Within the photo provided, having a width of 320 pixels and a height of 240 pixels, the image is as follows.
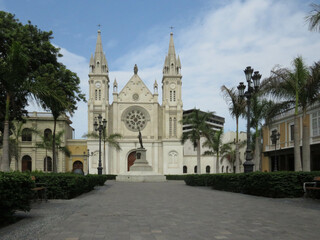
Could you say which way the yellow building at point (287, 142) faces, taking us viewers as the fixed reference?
facing the viewer and to the left of the viewer

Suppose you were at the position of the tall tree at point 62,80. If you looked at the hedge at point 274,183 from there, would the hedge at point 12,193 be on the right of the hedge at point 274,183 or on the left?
right

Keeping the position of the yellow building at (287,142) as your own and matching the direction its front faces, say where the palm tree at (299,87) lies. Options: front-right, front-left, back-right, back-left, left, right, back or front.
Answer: front-left

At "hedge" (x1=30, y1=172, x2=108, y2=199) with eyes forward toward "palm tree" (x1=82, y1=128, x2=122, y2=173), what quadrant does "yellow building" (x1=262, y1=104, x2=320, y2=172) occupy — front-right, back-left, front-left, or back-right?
front-right

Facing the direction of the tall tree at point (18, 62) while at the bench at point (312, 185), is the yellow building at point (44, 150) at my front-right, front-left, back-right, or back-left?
front-right
